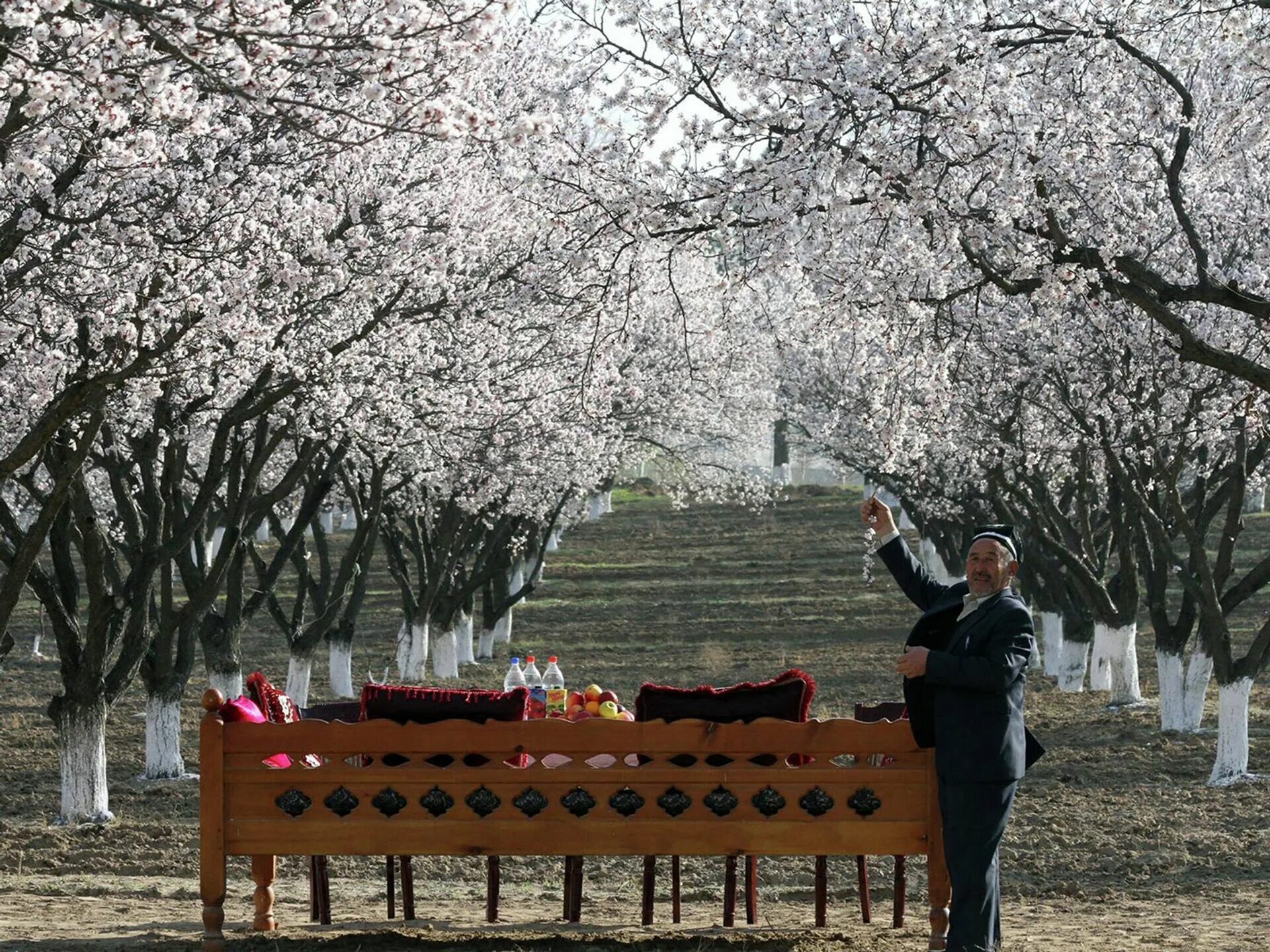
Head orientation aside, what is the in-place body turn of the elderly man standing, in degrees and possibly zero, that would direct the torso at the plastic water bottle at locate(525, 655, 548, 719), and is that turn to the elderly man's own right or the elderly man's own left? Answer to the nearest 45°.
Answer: approximately 90° to the elderly man's own right

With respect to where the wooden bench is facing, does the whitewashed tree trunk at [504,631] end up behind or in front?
in front

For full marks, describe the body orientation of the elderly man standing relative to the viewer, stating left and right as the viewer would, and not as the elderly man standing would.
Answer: facing the viewer and to the left of the viewer

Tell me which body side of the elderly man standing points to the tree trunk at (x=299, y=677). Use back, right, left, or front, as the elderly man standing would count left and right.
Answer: right

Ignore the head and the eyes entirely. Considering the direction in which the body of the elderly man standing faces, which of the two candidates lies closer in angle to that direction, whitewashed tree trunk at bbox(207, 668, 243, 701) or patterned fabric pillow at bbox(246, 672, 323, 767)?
the patterned fabric pillow

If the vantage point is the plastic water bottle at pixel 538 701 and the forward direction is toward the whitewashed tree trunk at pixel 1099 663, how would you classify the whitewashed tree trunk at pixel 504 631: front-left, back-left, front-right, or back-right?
front-left

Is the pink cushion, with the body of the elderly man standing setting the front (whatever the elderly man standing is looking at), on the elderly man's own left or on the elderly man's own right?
on the elderly man's own right

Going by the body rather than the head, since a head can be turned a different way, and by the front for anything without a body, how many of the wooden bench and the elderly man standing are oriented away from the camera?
1

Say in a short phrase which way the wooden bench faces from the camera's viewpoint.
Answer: facing away from the viewer

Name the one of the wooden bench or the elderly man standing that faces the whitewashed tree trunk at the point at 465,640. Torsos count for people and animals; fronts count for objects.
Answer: the wooden bench

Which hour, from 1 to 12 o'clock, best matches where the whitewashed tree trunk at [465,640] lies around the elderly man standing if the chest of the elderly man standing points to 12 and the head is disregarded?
The whitewashed tree trunk is roughly at 4 o'clock from the elderly man standing.

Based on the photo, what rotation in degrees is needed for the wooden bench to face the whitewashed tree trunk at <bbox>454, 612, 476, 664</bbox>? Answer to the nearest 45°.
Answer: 0° — it already faces it

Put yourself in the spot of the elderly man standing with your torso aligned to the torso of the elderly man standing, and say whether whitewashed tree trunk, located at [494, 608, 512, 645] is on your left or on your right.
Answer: on your right
